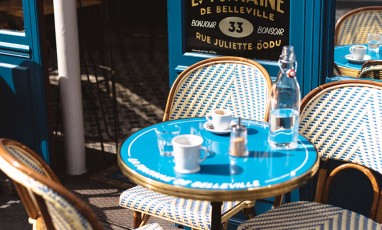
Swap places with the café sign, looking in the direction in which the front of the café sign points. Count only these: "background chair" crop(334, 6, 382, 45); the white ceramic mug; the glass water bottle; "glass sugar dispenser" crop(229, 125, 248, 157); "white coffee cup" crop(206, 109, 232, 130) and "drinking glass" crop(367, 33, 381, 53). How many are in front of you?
4

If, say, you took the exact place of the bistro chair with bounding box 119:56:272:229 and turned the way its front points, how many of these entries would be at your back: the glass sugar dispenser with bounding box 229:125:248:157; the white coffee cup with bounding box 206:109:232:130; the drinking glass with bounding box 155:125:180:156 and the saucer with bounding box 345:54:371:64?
1

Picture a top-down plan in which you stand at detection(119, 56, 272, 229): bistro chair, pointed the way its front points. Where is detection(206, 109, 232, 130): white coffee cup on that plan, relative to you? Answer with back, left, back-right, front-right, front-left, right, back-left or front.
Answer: front-left

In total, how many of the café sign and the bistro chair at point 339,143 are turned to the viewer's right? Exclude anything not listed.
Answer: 0

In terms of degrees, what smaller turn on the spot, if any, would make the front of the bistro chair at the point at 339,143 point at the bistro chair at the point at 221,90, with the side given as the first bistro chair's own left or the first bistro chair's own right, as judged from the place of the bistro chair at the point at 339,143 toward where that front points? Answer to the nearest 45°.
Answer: approximately 90° to the first bistro chair's own right

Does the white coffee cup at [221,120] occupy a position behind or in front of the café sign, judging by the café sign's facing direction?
in front

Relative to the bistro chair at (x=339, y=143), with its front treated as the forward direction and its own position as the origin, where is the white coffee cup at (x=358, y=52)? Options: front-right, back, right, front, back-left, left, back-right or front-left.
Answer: back-right

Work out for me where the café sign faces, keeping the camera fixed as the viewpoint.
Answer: facing the viewer

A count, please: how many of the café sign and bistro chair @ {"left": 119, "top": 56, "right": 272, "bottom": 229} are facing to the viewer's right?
0

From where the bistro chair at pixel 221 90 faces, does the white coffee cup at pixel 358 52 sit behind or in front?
behind

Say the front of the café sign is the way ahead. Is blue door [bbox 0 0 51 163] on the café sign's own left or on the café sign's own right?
on the café sign's own right

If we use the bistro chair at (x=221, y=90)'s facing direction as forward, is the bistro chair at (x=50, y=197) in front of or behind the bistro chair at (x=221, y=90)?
in front

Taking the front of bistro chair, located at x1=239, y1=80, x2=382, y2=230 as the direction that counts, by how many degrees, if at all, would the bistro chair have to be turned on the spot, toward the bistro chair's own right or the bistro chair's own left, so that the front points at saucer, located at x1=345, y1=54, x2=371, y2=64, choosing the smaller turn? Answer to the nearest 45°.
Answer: approximately 135° to the bistro chair's own right

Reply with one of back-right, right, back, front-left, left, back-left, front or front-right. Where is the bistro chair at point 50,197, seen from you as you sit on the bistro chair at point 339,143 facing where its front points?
front

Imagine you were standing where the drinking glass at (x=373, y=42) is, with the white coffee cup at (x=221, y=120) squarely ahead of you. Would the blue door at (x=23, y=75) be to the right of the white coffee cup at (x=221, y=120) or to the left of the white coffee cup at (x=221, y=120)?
right

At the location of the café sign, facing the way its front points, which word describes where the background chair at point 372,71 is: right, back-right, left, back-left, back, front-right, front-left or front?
left

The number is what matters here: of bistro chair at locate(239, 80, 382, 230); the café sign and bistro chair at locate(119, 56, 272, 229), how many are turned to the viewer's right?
0

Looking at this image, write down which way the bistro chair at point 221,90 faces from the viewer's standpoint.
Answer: facing the viewer and to the left of the viewer
